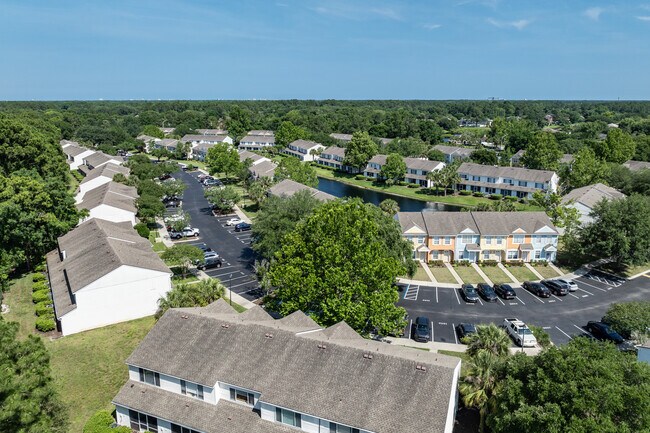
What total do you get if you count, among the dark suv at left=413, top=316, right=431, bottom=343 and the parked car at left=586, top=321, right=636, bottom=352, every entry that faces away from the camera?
0

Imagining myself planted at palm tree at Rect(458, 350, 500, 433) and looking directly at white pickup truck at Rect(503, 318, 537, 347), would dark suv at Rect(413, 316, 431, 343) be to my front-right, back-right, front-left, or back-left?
front-left

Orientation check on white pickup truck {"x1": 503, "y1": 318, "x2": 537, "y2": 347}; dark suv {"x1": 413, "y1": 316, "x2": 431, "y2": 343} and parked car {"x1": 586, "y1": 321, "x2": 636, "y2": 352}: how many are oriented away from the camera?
0

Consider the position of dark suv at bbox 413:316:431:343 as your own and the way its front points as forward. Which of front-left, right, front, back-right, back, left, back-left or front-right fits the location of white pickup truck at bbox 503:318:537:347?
left

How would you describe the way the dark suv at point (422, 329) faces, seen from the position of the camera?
facing the viewer

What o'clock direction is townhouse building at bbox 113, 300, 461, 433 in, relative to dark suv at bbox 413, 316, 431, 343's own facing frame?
The townhouse building is roughly at 1 o'clock from the dark suv.

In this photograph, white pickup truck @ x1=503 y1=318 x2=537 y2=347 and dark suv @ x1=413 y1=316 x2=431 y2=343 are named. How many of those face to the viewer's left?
0

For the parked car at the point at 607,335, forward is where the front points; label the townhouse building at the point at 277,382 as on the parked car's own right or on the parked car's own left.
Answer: on the parked car's own right

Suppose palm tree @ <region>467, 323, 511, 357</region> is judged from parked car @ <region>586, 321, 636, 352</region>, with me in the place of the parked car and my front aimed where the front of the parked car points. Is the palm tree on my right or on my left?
on my right

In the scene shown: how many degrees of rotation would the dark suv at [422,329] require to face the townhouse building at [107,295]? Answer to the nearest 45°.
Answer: approximately 90° to its right

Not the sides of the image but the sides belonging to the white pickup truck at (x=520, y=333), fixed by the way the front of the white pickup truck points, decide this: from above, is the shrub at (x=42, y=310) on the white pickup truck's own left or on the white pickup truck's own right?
on the white pickup truck's own right

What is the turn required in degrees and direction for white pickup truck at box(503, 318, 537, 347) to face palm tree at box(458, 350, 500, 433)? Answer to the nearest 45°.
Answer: approximately 45° to its right

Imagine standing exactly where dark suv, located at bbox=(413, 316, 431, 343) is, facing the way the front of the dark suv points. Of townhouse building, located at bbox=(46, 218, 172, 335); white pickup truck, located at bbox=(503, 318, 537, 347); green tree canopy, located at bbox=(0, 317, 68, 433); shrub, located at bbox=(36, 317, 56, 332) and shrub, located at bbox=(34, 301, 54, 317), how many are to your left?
1

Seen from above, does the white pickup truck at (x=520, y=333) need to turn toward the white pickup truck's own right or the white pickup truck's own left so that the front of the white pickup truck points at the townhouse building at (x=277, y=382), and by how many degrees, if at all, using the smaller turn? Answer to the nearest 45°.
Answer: approximately 90° to the white pickup truck's own right

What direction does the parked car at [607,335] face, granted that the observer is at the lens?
facing the viewer and to the right of the viewer

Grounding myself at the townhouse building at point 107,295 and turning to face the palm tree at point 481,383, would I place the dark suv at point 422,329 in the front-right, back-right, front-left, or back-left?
front-left
